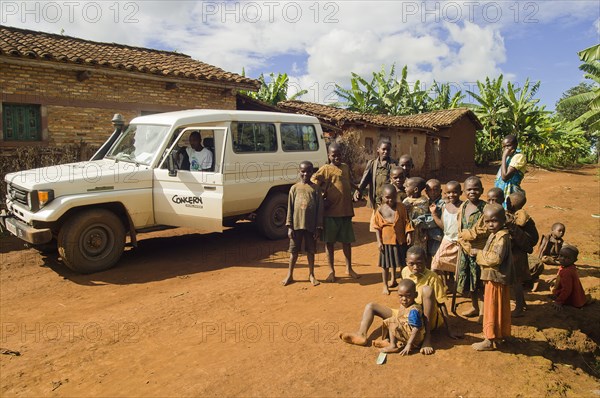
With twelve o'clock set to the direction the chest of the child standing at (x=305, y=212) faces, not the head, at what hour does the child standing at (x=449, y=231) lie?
the child standing at (x=449, y=231) is roughly at 10 o'clock from the child standing at (x=305, y=212).

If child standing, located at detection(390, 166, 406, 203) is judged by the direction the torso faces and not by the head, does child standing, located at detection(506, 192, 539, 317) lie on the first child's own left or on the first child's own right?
on the first child's own left

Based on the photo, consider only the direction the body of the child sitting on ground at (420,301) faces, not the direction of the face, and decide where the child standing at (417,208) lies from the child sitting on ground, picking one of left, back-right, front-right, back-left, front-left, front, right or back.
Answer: back-right

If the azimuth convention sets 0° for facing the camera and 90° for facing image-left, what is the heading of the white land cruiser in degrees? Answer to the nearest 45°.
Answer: approximately 45°

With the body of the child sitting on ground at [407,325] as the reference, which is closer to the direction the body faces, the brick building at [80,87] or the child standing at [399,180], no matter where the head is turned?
the brick building

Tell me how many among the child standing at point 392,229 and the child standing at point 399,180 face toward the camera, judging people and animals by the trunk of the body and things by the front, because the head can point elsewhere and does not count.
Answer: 2

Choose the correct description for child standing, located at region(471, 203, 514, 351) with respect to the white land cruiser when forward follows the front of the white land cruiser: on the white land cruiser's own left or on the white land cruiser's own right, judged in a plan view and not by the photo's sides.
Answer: on the white land cruiser's own left

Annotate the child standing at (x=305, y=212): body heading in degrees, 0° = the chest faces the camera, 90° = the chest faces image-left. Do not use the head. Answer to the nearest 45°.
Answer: approximately 0°

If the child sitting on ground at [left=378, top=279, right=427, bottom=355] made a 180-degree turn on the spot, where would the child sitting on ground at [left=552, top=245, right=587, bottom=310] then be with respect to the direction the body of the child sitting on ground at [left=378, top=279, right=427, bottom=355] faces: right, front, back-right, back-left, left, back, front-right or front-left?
front
